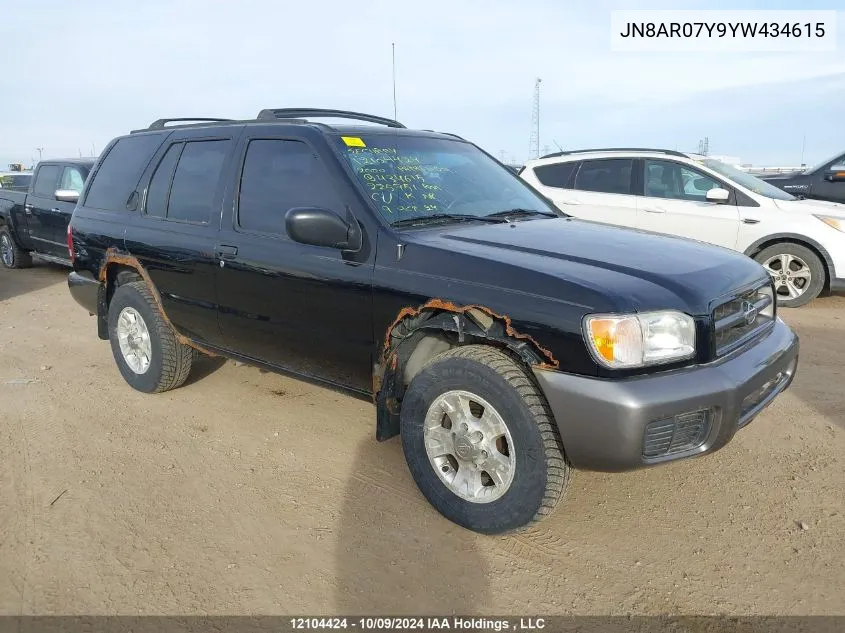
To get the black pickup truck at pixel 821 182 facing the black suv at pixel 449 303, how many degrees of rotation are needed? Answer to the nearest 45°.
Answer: approximately 90° to its left

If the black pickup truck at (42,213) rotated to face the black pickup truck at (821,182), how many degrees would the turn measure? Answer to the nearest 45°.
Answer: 0° — it already faces it

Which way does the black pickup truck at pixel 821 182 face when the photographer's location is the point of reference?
facing to the left of the viewer

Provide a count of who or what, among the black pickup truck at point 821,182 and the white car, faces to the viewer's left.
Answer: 1

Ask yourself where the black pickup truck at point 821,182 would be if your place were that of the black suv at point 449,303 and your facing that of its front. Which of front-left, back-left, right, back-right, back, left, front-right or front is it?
left

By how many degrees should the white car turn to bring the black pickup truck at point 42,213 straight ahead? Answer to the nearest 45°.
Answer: approximately 135° to its right

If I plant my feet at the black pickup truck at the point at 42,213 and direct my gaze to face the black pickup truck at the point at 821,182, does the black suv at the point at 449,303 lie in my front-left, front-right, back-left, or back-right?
front-right

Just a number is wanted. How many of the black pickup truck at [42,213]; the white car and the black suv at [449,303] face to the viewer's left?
0

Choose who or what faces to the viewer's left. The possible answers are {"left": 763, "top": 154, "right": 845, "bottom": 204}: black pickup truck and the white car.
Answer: the black pickup truck

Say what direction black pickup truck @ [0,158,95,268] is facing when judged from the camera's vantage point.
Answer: facing the viewer and to the right of the viewer

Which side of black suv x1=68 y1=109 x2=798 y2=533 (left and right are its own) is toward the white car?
left

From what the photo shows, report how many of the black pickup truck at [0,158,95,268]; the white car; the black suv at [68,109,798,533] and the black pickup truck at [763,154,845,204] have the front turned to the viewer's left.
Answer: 1

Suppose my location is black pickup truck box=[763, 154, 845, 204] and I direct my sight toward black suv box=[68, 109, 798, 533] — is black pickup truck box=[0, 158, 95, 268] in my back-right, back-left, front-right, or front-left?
front-right

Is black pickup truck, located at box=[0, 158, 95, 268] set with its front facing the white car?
yes

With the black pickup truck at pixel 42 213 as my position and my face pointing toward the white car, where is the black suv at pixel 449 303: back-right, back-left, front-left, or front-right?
front-right

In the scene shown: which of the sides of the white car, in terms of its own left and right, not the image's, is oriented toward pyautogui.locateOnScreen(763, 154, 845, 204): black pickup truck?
left

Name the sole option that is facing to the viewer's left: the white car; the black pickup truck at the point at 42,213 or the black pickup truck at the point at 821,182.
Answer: the black pickup truck at the point at 821,182

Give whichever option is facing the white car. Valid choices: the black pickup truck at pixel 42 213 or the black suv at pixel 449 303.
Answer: the black pickup truck

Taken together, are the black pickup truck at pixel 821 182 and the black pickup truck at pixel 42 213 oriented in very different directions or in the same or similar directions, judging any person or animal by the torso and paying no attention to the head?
very different directions
